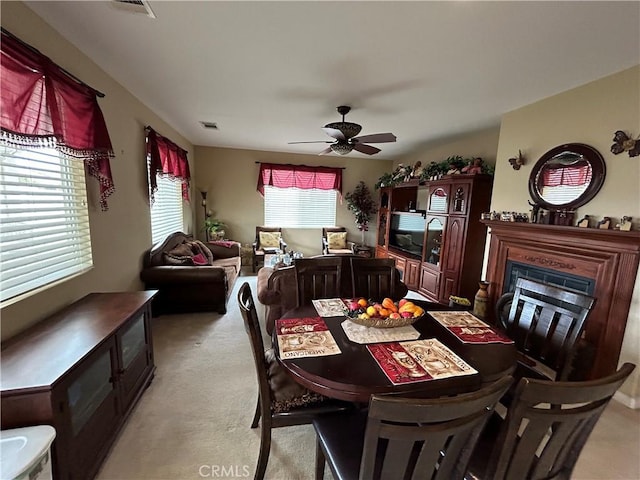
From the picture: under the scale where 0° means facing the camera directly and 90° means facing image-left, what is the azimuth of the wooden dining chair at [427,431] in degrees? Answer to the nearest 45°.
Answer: approximately 135°

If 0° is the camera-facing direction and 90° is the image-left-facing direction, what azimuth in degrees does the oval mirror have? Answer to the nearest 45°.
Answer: approximately 45°

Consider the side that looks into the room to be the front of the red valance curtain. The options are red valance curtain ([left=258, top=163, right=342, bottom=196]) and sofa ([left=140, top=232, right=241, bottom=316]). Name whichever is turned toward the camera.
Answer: the red valance curtain

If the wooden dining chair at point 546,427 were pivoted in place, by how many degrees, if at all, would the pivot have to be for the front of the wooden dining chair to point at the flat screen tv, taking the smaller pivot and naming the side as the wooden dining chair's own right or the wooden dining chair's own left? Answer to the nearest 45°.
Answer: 0° — it already faces it

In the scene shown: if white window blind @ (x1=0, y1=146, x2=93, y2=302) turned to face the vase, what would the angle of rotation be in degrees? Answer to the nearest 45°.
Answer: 0° — it already faces it

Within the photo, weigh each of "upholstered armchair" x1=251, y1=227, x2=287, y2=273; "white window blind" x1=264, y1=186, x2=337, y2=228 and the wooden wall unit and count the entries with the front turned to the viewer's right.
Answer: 0

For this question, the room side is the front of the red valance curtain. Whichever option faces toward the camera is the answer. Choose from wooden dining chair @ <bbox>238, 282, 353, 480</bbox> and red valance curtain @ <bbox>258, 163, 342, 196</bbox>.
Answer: the red valance curtain

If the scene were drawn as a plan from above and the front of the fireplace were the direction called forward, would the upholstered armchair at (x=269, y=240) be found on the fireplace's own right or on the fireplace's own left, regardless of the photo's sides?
on the fireplace's own right

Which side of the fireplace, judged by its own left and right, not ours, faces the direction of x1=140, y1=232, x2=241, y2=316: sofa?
front

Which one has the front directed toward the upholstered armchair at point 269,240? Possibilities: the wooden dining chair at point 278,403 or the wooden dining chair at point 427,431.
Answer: the wooden dining chair at point 427,431

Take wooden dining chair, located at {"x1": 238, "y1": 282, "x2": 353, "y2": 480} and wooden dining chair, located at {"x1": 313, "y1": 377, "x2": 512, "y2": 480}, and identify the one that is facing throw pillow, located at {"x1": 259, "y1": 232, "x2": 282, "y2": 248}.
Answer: wooden dining chair, located at {"x1": 313, "y1": 377, "x2": 512, "y2": 480}

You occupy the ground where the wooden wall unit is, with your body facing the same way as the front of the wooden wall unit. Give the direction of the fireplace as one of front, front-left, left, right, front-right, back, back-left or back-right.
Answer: left

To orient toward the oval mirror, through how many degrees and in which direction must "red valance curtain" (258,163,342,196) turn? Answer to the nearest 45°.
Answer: approximately 45° to its left

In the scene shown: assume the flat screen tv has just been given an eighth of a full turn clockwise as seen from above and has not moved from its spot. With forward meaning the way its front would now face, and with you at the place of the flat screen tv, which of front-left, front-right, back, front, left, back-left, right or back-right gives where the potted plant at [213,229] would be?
front

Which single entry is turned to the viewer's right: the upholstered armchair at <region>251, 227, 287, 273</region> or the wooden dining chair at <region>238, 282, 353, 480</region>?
the wooden dining chair

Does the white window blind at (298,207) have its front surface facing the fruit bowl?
yes

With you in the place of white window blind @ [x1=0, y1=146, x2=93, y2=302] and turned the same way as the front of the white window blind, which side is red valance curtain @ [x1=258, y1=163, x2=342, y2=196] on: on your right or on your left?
on your left

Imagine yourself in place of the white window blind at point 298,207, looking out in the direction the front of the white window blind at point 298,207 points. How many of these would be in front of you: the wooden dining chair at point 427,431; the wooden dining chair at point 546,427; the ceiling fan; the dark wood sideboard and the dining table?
5
